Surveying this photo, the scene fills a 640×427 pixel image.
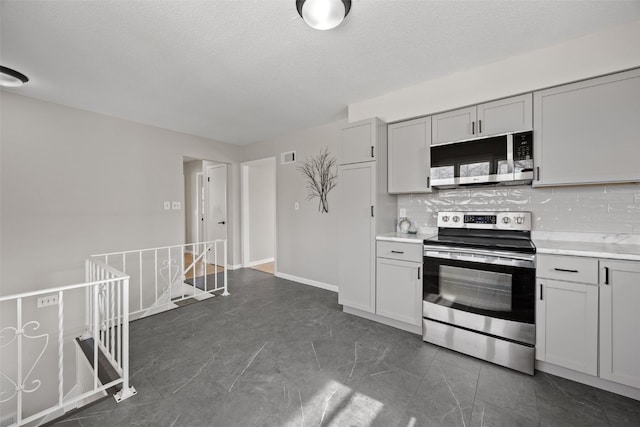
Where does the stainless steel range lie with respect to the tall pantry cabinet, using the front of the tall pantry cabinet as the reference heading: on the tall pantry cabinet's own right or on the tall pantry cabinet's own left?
on the tall pantry cabinet's own left

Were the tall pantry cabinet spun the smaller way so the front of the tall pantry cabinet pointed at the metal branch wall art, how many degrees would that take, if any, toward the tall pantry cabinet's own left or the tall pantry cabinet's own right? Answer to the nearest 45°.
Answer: approximately 90° to the tall pantry cabinet's own right

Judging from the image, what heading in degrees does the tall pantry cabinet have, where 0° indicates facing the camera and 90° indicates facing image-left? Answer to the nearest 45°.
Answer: approximately 45°

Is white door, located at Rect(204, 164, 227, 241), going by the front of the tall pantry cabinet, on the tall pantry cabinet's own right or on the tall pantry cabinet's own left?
on the tall pantry cabinet's own right

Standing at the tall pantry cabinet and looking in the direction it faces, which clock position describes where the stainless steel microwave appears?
The stainless steel microwave is roughly at 8 o'clock from the tall pantry cabinet.

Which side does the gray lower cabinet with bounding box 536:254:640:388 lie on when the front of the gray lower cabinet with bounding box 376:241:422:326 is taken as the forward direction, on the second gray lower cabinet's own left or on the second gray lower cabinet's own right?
on the second gray lower cabinet's own left

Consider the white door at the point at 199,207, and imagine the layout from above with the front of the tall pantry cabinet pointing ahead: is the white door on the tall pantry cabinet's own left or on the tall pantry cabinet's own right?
on the tall pantry cabinet's own right

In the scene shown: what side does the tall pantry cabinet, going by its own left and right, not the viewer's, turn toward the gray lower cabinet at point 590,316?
left

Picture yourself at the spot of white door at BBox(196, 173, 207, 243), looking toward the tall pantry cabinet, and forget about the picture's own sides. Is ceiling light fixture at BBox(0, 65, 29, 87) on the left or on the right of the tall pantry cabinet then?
right

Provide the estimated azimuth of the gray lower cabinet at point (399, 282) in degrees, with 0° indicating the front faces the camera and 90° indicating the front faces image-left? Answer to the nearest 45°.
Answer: approximately 45°

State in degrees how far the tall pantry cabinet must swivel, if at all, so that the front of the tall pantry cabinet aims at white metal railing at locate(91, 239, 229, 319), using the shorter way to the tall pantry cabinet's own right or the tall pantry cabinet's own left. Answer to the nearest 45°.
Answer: approximately 45° to the tall pantry cabinet's own right
